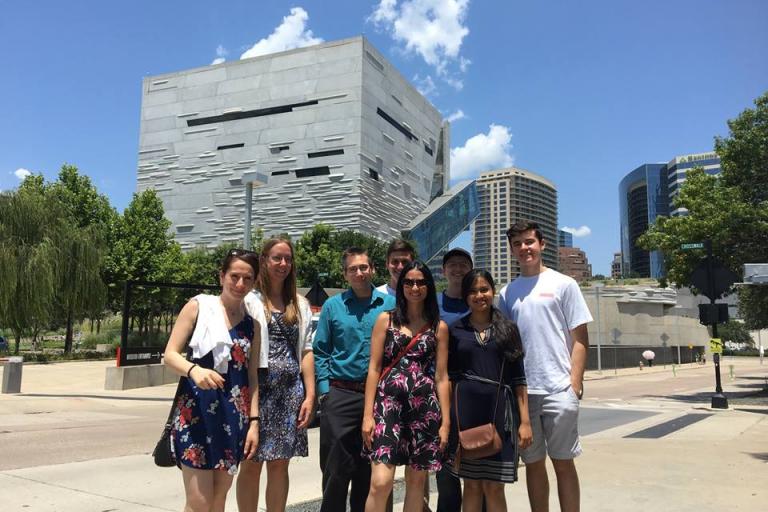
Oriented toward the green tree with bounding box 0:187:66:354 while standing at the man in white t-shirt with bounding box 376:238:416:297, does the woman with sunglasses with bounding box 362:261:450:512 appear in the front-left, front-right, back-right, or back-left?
back-left

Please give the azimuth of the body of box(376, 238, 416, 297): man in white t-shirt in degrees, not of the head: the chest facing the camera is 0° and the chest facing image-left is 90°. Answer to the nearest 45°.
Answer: approximately 0°

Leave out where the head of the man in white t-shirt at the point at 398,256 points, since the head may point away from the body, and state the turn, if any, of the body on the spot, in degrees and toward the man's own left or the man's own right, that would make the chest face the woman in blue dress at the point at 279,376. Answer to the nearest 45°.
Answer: approximately 45° to the man's own right

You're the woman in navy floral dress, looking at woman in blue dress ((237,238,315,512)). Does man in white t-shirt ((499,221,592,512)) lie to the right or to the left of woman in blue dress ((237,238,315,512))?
right

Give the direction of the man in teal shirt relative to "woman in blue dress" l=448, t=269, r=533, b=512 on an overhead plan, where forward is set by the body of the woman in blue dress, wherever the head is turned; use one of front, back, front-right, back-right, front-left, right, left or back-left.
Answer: right

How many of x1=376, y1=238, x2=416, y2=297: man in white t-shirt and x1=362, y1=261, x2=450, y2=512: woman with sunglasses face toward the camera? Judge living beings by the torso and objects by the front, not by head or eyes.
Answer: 2

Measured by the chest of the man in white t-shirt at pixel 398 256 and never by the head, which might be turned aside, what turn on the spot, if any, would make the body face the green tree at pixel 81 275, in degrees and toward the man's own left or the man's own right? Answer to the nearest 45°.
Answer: approximately 135° to the man's own right

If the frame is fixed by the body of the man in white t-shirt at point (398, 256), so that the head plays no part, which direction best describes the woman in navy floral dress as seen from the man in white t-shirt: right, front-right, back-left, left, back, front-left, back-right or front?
front-right

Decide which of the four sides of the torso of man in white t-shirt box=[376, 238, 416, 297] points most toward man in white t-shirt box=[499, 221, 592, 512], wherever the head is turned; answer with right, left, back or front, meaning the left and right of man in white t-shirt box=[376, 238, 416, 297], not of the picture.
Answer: left
